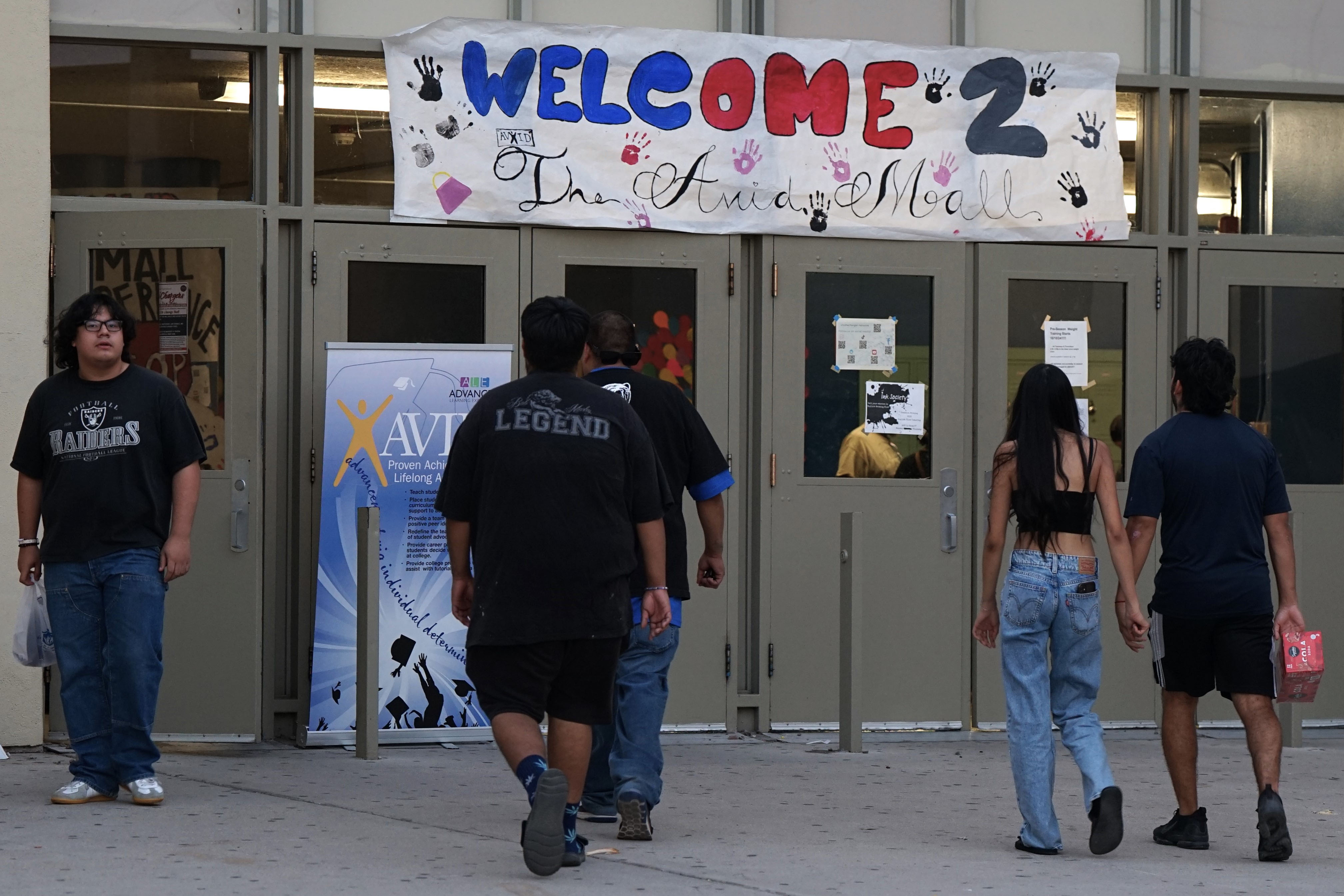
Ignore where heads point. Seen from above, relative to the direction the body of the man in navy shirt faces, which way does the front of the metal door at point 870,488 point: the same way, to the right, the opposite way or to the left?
the opposite way

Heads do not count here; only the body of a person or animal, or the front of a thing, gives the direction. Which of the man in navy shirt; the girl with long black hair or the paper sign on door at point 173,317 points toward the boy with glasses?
the paper sign on door

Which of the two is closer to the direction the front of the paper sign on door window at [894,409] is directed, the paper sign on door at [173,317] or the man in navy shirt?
the man in navy shirt

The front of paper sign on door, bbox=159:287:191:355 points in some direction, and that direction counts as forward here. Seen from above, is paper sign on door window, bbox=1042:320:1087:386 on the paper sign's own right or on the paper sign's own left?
on the paper sign's own left

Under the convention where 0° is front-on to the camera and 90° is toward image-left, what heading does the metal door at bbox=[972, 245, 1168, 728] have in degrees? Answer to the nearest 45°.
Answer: approximately 0°

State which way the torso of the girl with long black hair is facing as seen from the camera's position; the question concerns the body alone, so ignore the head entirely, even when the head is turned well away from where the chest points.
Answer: away from the camera

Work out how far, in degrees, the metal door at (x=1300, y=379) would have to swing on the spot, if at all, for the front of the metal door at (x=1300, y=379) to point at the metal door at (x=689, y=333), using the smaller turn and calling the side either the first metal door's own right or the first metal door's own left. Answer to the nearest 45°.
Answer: approximately 45° to the first metal door's own right

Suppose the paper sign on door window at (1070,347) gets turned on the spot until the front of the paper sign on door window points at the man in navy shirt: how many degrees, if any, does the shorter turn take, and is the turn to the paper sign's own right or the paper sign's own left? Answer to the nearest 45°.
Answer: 0° — it already faces them

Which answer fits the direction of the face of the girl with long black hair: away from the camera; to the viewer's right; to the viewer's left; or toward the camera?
away from the camera
